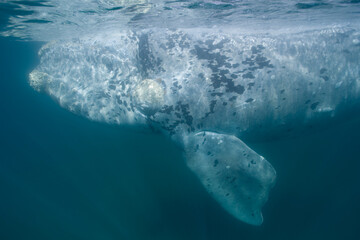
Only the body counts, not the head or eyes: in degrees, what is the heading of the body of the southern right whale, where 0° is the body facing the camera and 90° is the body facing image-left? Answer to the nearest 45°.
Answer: approximately 90°
